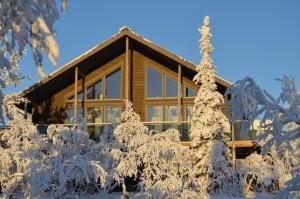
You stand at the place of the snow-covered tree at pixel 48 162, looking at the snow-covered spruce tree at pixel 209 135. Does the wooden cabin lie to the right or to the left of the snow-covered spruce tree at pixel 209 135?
left

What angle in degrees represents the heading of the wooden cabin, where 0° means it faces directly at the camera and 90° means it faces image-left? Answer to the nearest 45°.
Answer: approximately 0°

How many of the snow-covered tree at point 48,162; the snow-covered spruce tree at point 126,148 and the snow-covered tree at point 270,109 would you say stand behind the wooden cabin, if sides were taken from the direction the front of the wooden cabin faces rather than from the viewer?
0

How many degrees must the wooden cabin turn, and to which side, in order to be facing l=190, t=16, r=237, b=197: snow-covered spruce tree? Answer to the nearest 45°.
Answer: approximately 45° to its left

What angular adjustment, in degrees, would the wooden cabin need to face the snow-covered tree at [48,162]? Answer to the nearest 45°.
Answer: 0° — it already faces it

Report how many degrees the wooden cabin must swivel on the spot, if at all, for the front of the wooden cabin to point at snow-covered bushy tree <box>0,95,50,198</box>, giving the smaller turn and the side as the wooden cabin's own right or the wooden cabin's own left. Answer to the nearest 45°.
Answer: approximately 45° to the wooden cabin's own right

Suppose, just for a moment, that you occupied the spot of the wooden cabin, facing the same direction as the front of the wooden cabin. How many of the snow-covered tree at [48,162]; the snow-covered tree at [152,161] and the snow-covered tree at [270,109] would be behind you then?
0

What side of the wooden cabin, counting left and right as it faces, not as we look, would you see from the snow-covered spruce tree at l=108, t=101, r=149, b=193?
front

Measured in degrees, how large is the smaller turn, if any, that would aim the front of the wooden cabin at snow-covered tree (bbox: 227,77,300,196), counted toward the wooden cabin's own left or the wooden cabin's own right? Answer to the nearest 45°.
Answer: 0° — it already faces it
